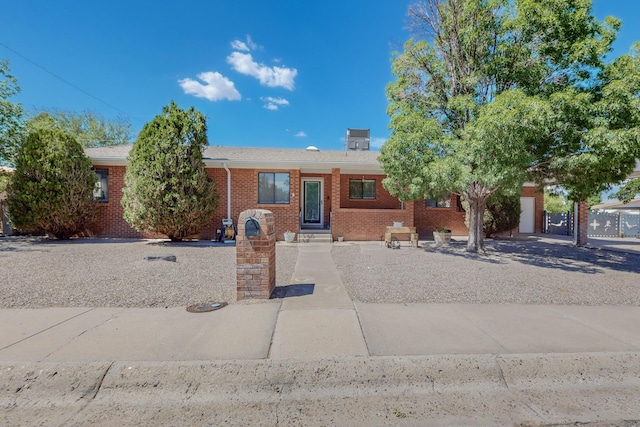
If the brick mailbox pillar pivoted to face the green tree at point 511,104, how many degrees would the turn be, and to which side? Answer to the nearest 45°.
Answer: approximately 90° to its left

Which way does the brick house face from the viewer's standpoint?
toward the camera

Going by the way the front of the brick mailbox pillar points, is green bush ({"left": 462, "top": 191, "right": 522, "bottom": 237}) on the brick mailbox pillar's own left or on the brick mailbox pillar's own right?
on the brick mailbox pillar's own left

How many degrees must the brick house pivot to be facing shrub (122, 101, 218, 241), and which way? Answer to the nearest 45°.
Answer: approximately 45° to its right

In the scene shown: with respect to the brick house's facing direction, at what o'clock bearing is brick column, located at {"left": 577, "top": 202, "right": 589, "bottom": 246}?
The brick column is roughly at 9 o'clock from the brick house.

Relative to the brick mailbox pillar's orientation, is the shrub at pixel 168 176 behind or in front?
behind

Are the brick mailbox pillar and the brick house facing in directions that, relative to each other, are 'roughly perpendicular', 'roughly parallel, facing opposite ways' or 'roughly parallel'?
roughly parallel

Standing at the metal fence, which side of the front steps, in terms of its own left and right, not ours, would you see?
left

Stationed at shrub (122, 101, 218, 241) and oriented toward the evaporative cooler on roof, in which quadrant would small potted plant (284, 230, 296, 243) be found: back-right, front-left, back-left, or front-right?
front-right

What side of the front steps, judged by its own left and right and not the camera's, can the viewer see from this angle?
front

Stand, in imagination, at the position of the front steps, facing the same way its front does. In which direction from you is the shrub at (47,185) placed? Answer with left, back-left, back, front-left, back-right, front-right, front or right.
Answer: right

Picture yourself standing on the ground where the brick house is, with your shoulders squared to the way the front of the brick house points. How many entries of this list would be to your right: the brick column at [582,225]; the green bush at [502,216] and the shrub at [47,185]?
1

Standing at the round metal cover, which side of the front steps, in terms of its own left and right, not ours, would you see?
front

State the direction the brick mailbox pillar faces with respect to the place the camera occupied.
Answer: facing the viewer
